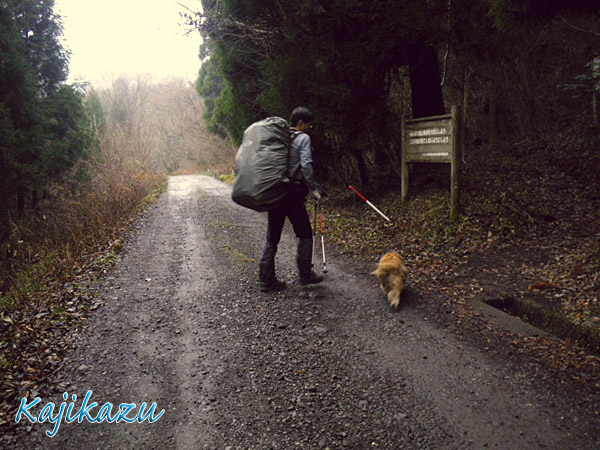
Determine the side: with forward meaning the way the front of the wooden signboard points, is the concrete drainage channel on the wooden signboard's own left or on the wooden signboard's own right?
on the wooden signboard's own left

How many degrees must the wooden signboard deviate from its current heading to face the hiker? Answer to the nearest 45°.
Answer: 0° — it already faces them

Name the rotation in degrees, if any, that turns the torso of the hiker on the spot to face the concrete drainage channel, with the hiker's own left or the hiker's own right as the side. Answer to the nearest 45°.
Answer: approximately 45° to the hiker's own right

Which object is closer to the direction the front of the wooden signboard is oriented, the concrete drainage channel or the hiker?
the hiker

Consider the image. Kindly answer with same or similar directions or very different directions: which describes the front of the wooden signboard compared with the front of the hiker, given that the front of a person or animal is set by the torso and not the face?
very different directions

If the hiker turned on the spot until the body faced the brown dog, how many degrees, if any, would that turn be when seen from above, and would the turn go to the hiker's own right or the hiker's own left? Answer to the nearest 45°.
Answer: approximately 45° to the hiker's own right

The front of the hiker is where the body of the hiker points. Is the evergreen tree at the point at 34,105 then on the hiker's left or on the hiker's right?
on the hiker's left

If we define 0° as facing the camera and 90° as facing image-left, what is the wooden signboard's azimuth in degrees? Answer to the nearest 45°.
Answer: approximately 45°
